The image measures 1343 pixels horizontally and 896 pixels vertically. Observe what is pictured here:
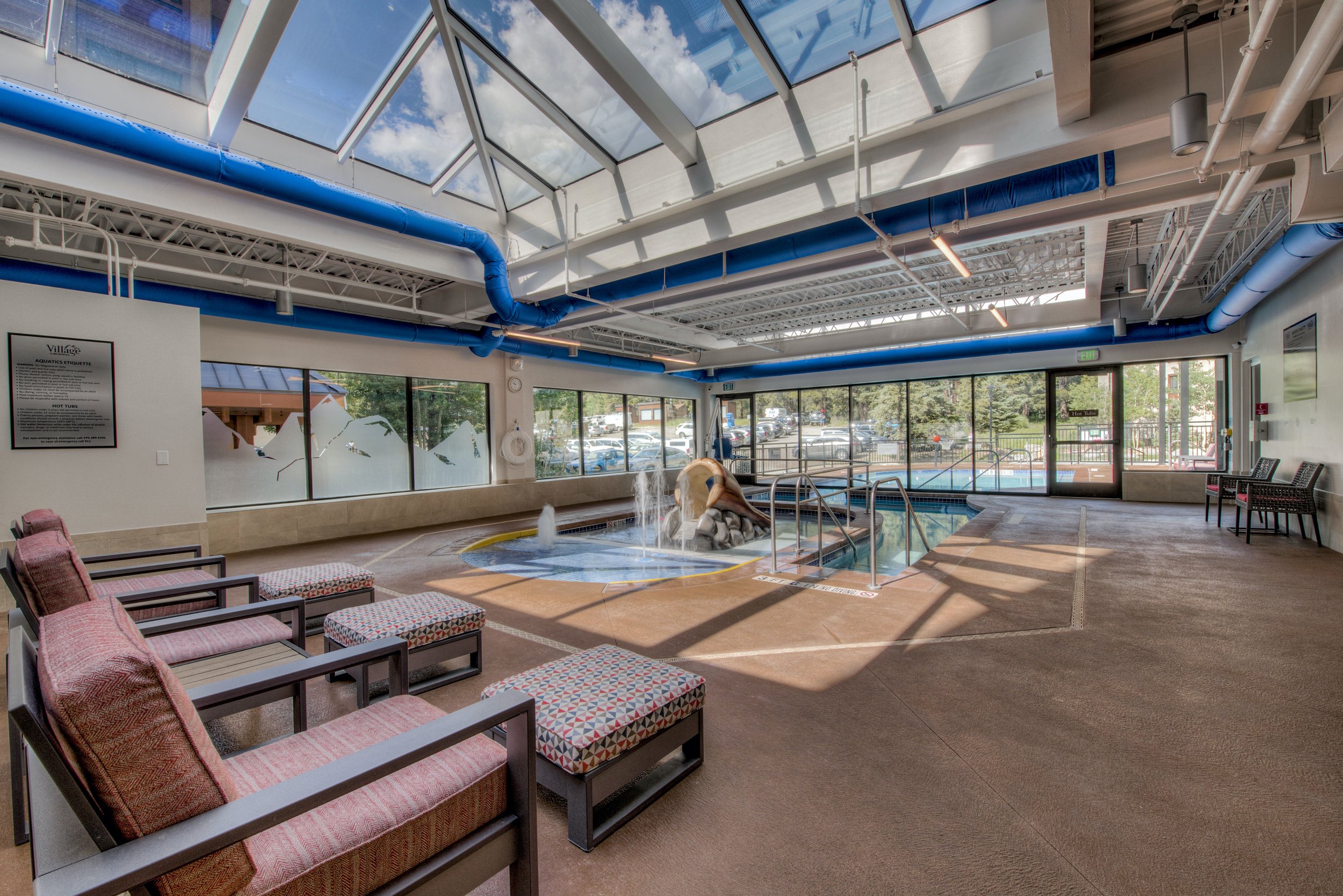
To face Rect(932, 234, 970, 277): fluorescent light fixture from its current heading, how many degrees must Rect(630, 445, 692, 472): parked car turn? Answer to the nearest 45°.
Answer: approximately 45° to its left

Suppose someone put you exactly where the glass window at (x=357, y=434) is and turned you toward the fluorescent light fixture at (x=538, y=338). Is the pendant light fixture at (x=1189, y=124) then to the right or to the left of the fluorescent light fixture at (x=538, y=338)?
right

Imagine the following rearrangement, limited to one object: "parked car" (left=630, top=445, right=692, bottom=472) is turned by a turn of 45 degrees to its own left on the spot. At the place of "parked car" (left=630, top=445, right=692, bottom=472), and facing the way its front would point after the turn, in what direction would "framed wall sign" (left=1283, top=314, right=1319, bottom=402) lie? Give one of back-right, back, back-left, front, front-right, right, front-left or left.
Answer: front-left

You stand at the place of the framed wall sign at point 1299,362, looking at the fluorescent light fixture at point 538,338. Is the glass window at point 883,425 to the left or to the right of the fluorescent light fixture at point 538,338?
right

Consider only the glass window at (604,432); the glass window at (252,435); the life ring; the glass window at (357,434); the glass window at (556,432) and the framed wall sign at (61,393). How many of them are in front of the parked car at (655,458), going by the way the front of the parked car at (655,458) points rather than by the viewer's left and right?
6

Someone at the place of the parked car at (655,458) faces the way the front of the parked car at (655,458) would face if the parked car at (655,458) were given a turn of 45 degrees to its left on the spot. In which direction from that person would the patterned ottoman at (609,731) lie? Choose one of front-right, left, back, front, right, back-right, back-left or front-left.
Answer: front

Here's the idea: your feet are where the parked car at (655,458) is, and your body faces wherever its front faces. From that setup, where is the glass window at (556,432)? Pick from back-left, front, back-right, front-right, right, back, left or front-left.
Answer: front

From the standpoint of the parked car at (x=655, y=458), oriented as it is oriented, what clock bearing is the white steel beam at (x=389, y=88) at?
The white steel beam is roughly at 11 o'clock from the parked car.

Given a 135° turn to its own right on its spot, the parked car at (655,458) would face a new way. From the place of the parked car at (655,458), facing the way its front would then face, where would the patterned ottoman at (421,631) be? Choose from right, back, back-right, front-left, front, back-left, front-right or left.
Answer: back

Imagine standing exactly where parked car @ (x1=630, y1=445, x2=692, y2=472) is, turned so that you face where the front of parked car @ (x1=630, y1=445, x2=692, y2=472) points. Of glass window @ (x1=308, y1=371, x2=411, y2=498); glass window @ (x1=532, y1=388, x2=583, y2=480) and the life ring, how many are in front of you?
3

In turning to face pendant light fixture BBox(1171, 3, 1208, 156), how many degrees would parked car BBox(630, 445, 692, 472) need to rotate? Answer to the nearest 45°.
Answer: approximately 45° to its left
